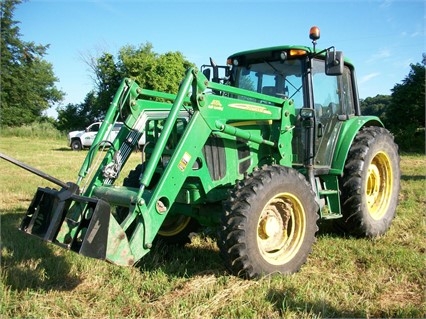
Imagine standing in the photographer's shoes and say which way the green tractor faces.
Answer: facing the viewer and to the left of the viewer

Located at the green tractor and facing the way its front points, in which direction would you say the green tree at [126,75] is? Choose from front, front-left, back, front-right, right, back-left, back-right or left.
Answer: back-right

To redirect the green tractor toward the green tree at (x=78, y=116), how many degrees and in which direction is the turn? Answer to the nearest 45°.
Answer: approximately 135° to its right

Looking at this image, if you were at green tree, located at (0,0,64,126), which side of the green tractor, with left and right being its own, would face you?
right

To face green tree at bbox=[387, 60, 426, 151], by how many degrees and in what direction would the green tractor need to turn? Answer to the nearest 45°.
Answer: approximately 180°

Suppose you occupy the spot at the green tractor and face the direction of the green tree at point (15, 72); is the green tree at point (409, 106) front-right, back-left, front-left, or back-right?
front-right
